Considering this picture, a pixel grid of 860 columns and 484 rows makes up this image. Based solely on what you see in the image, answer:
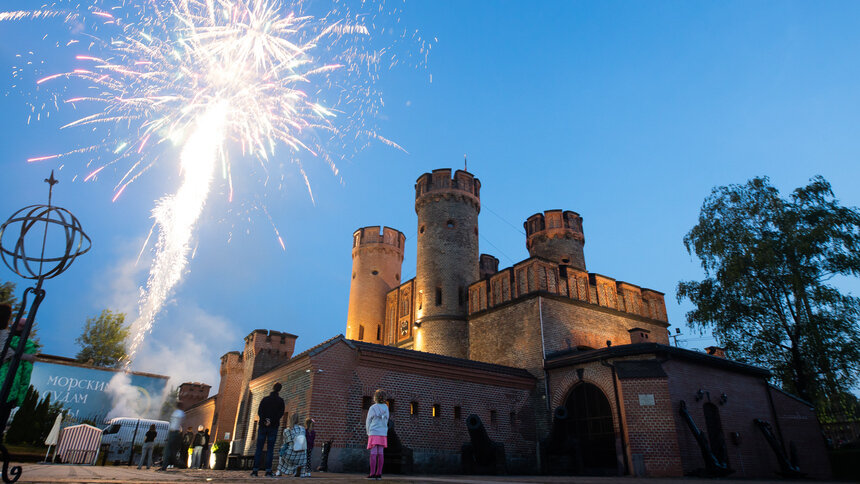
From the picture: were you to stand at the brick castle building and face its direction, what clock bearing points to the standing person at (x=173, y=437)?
The standing person is roughly at 1 o'clock from the brick castle building.

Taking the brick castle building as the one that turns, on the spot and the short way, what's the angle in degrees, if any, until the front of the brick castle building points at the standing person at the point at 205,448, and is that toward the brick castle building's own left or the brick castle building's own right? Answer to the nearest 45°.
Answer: approximately 45° to the brick castle building's own right

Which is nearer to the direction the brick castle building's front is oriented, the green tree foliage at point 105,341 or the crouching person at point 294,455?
the crouching person

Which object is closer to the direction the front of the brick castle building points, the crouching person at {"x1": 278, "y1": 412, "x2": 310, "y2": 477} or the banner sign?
the crouching person

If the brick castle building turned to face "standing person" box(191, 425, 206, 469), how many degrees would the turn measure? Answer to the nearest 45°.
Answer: approximately 45° to its right

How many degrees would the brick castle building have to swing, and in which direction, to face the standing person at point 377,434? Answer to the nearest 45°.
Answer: approximately 45° to its left

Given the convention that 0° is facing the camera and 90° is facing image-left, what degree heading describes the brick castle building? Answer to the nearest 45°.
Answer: approximately 45°

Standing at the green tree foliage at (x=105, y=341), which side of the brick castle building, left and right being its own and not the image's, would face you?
right

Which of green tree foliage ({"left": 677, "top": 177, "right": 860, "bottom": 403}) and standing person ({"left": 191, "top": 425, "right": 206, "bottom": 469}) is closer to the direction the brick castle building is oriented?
the standing person

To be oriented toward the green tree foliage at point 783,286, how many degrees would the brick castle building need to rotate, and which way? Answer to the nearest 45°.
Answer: approximately 135° to its left

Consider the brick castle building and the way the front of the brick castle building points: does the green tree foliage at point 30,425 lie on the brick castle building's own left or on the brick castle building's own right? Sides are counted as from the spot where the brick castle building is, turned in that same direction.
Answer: on the brick castle building's own right

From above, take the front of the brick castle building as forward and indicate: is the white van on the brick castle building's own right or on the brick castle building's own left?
on the brick castle building's own right
